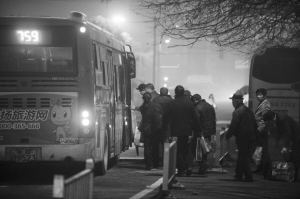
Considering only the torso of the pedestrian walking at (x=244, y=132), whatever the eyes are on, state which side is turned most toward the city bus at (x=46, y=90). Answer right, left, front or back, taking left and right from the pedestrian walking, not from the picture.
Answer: front

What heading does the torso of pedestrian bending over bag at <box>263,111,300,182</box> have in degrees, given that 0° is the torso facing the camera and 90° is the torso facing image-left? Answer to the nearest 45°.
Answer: approximately 90°

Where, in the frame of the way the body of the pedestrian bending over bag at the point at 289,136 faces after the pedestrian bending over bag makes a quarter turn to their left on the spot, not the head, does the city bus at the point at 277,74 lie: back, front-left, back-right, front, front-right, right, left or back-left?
back

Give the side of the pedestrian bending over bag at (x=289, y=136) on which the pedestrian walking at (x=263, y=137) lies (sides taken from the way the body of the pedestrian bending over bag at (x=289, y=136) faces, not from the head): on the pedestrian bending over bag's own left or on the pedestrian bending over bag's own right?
on the pedestrian bending over bag's own right

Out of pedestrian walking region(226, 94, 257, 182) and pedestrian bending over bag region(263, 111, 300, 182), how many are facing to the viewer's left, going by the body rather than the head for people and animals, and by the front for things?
2

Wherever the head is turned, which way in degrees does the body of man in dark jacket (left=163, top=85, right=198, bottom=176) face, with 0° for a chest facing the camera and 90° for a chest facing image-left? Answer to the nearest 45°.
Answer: approximately 180°
